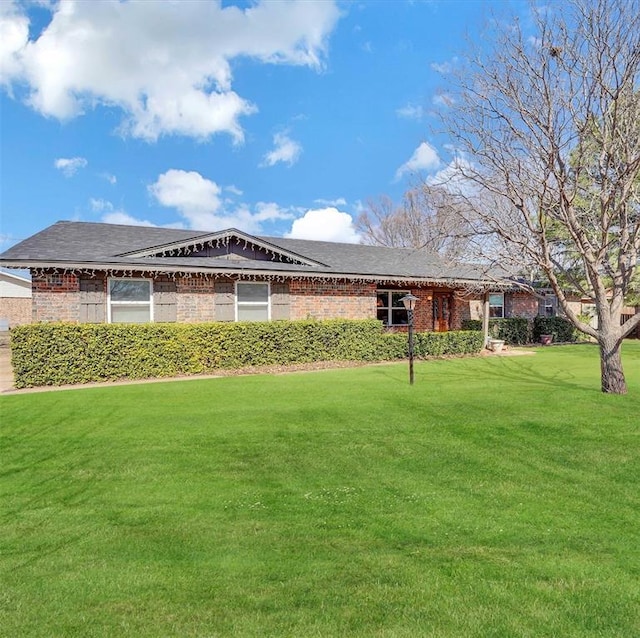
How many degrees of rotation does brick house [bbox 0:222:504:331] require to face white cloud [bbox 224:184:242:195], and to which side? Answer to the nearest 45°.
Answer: approximately 180°

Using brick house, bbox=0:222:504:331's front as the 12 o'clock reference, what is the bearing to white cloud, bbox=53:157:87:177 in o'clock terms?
The white cloud is roughly at 5 o'clock from the brick house.

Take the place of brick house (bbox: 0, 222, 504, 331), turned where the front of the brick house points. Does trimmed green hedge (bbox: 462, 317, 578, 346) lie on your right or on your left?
on your left

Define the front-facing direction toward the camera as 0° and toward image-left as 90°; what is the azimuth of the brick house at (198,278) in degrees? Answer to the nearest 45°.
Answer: approximately 0°

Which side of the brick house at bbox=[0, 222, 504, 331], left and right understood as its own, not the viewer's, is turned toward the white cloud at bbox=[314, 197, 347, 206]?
back

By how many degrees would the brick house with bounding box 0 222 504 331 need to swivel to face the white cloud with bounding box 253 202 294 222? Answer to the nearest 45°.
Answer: approximately 180°

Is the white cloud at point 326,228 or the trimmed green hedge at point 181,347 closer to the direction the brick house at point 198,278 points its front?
the trimmed green hedge

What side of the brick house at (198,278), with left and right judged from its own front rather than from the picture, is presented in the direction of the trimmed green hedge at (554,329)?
left
